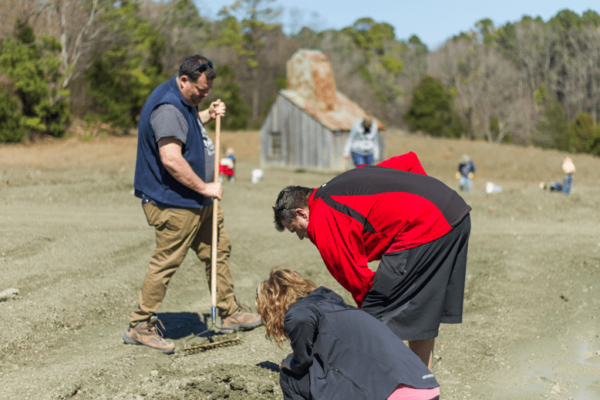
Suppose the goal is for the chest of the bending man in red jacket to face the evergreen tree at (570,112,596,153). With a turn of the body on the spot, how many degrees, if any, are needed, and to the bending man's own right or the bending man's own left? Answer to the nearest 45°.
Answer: approximately 90° to the bending man's own right

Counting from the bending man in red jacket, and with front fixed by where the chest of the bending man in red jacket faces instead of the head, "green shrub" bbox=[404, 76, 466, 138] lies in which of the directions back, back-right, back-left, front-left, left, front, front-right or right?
right

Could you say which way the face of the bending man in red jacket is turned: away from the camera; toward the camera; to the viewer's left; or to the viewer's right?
to the viewer's left

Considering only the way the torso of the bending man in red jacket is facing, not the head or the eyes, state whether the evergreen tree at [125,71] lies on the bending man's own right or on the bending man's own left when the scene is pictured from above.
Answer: on the bending man's own right

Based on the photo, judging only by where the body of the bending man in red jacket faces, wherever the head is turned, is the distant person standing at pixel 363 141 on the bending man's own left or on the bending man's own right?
on the bending man's own right

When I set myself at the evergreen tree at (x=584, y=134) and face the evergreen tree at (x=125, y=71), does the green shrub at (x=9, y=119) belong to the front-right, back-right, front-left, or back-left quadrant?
front-left

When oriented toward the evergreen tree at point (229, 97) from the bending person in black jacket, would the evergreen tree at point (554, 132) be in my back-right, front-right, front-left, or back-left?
front-right

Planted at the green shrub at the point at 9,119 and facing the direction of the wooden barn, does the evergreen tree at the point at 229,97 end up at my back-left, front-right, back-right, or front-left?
front-left

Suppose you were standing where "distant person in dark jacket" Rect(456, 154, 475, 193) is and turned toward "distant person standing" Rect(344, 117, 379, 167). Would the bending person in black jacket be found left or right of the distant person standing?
left

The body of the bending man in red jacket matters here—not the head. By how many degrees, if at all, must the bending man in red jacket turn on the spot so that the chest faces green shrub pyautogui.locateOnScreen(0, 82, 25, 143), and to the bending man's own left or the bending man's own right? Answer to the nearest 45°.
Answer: approximately 45° to the bending man's own right

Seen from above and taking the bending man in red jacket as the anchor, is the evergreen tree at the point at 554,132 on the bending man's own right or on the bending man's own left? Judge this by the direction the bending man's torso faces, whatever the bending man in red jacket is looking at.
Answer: on the bending man's own right

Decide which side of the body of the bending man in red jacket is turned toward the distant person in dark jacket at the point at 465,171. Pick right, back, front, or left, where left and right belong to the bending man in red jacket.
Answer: right

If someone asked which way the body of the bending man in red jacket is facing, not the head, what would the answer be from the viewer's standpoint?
to the viewer's left

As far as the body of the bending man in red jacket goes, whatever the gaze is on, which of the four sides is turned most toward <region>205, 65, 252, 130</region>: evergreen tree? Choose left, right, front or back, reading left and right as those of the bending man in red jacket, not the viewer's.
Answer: right
